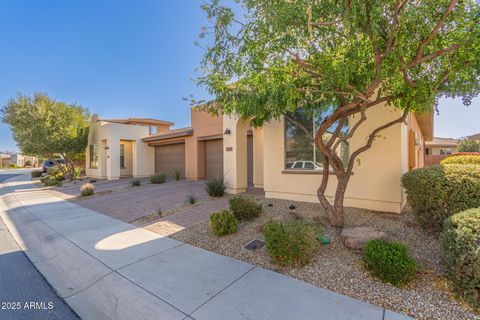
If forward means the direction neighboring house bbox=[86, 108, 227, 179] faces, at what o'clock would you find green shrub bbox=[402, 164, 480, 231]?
The green shrub is roughly at 10 o'clock from the neighboring house.

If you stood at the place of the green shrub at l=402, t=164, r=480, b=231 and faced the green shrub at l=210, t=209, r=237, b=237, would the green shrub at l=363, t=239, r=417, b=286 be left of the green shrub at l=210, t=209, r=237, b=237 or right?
left

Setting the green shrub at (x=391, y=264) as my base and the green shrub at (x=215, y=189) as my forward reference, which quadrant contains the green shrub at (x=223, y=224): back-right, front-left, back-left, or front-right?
front-left

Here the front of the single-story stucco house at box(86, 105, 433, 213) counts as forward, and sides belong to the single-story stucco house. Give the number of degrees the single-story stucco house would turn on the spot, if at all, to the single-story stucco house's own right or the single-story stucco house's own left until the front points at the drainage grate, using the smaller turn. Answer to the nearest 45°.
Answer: approximately 45° to the single-story stucco house's own left

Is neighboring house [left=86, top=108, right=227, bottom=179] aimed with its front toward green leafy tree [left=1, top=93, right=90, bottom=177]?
no

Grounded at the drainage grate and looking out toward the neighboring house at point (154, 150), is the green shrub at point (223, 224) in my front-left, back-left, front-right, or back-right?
front-left

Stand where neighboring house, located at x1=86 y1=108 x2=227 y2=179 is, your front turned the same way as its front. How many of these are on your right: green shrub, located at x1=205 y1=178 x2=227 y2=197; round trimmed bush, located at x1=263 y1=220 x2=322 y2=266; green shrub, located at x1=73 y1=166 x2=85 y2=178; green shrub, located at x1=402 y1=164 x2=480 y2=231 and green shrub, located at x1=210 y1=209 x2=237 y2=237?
1

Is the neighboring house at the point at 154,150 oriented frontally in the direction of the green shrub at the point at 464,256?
no

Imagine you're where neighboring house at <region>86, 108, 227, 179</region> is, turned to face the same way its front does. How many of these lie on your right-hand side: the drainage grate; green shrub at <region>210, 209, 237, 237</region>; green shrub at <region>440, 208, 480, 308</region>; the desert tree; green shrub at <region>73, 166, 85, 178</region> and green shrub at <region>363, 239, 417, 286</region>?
1

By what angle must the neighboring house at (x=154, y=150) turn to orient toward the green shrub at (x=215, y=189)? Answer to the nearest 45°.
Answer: approximately 45° to its left

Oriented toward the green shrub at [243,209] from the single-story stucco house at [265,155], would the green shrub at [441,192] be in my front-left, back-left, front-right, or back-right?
front-left

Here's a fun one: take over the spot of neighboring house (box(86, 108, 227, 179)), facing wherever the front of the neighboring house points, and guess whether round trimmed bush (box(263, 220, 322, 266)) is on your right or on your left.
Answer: on your left

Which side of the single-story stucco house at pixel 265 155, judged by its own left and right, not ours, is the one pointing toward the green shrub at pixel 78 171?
right

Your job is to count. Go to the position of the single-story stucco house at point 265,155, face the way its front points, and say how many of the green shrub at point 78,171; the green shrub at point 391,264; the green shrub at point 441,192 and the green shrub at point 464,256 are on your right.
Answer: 1

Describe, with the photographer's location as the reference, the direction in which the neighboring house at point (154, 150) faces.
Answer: facing the viewer and to the left of the viewer

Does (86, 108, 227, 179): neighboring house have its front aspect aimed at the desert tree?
no

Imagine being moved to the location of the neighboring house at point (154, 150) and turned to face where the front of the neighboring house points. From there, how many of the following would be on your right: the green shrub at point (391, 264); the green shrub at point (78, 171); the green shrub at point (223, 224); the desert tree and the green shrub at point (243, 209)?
1

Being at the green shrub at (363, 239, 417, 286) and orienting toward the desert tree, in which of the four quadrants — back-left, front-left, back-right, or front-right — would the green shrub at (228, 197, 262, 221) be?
front-left
